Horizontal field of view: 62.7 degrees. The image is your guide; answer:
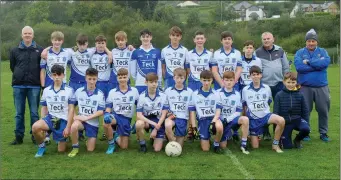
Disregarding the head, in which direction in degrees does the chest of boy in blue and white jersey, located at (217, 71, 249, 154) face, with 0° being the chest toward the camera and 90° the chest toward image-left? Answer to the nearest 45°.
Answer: approximately 0°

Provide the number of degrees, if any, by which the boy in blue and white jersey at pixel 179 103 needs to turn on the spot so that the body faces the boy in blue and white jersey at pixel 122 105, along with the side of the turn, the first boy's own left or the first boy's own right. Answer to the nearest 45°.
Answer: approximately 90° to the first boy's own right

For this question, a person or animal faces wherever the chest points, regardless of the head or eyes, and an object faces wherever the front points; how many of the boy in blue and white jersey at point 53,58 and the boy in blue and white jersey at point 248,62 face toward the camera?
2

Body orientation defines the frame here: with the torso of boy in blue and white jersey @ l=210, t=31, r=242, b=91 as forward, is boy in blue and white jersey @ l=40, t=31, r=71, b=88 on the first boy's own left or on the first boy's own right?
on the first boy's own right

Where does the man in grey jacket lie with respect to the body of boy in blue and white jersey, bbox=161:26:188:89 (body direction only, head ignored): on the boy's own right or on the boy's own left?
on the boy's own left

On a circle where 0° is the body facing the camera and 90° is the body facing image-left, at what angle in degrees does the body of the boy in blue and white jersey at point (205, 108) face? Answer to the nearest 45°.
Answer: approximately 0°

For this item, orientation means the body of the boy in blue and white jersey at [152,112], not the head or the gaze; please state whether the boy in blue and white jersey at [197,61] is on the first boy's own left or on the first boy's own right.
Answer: on the first boy's own left
